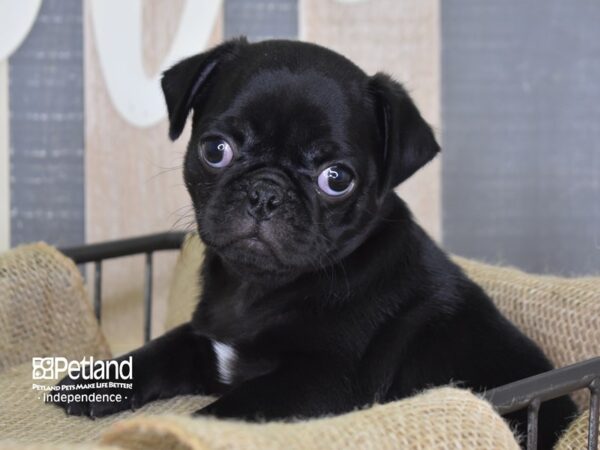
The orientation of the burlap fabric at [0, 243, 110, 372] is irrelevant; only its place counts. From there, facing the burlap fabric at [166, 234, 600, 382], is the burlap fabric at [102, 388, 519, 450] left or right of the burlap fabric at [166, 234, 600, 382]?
right

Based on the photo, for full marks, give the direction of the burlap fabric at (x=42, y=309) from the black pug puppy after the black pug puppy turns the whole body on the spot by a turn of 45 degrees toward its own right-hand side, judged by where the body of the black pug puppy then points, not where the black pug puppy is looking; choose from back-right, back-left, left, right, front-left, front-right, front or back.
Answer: front-right

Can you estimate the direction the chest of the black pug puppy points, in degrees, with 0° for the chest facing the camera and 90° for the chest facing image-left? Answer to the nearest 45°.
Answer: approximately 45°
